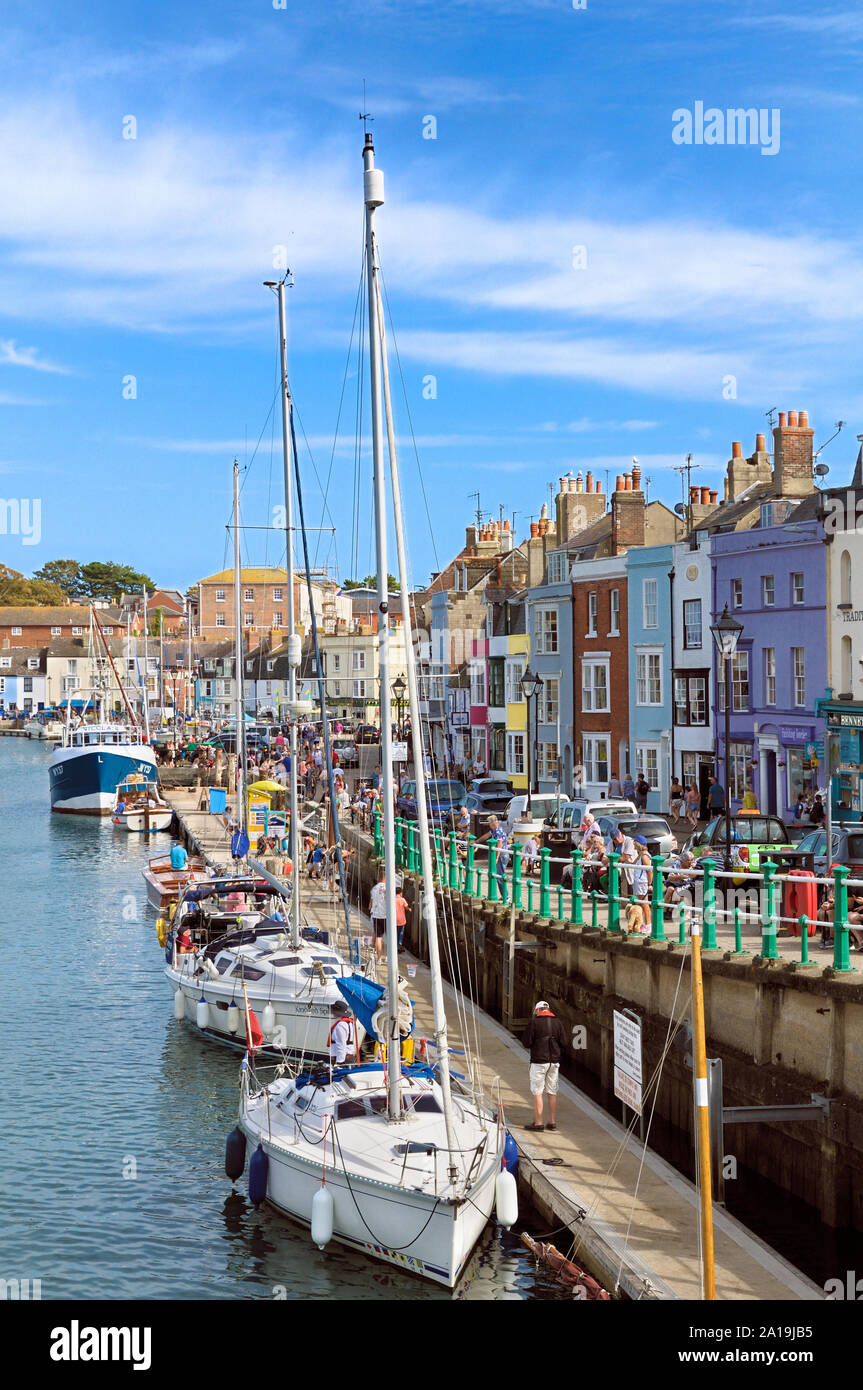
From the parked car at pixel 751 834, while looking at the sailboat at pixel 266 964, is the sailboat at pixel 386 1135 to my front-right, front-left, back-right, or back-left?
front-left

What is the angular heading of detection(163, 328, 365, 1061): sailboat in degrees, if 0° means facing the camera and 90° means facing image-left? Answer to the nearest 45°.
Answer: approximately 315°

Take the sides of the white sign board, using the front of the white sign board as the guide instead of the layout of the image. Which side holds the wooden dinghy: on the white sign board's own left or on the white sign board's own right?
on the white sign board's own right

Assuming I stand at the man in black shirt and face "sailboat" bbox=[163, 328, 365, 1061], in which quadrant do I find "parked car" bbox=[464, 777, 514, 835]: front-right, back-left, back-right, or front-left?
front-right

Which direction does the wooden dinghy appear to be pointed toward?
away from the camera

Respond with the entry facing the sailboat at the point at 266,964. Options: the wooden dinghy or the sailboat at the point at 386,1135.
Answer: the wooden dinghy

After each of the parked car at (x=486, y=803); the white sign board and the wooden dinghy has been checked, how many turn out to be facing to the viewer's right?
0

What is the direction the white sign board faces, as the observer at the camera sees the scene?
facing the viewer and to the left of the viewer

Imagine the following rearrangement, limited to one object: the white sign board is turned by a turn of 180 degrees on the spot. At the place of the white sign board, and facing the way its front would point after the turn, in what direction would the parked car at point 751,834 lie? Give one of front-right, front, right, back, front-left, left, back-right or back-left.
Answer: front-left

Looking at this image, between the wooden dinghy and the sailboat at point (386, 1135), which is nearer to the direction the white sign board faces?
the sailboat

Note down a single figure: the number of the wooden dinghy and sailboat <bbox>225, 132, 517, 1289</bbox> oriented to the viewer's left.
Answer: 0

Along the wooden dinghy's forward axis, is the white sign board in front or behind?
in front

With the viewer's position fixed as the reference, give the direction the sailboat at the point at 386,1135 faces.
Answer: facing the viewer and to the right of the viewer

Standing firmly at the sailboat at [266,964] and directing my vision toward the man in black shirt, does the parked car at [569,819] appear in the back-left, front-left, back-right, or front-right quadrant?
back-left
